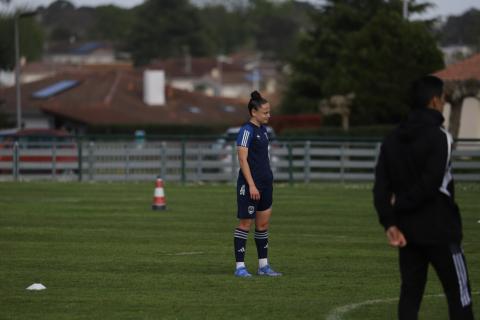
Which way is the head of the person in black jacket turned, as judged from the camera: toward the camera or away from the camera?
away from the camera

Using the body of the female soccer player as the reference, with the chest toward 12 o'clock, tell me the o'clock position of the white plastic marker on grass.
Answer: The white plastic marker on grass is roughly at 4 o'clock from the female soccer player.

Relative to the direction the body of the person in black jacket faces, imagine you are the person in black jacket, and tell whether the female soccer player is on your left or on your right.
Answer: on your left

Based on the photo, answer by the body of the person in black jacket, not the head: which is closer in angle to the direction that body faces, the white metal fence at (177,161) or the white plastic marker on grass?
the white metal fence

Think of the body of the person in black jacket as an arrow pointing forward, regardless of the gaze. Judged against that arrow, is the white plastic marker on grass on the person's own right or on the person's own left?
on the person's own left
